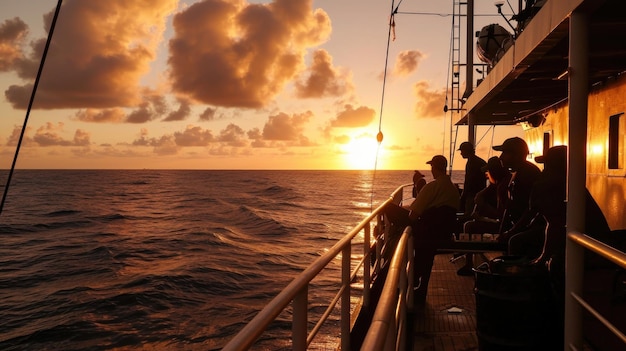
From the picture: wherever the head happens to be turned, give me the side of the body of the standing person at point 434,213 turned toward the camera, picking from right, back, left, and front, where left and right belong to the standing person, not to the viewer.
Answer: left

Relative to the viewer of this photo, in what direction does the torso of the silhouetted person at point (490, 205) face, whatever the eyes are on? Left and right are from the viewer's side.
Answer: facing to the left of the viewer

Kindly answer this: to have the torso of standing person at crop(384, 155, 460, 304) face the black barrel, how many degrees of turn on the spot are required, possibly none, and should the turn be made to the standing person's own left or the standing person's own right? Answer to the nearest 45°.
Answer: approximately 90° to the standing person's own left

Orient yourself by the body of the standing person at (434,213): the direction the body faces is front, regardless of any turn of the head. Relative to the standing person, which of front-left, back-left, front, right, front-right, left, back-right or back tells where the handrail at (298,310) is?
left

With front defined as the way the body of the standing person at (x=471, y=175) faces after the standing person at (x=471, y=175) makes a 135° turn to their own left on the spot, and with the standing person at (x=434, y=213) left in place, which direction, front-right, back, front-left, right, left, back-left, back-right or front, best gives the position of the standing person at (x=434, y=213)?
front-right

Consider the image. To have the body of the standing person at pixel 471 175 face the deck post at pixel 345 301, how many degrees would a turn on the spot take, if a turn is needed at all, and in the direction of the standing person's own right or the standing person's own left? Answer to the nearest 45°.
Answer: approximately 90° to the standing person's own left

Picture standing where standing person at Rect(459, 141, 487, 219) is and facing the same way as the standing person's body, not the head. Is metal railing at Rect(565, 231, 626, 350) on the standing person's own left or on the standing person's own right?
on the standing person's own left

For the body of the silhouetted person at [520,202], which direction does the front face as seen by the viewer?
to the viewer's left

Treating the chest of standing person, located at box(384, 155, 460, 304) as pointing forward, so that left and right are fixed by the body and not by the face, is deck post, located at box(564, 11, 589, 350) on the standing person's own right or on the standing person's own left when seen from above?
on the standing person's own left

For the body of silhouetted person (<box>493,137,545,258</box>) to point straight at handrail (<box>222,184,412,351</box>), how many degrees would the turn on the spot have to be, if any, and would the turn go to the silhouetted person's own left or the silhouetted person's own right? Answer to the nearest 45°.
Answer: approximately 90° to the silhouetted person's own left

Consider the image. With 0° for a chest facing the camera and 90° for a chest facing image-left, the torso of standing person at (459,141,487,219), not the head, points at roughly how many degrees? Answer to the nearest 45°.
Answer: approximately 90°

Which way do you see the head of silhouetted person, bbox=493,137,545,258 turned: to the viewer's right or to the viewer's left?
to the viewer's left

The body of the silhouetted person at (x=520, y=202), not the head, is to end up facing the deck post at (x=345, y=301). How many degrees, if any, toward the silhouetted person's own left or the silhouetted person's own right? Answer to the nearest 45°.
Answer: approximately 45° to the silhouetted person's own left
